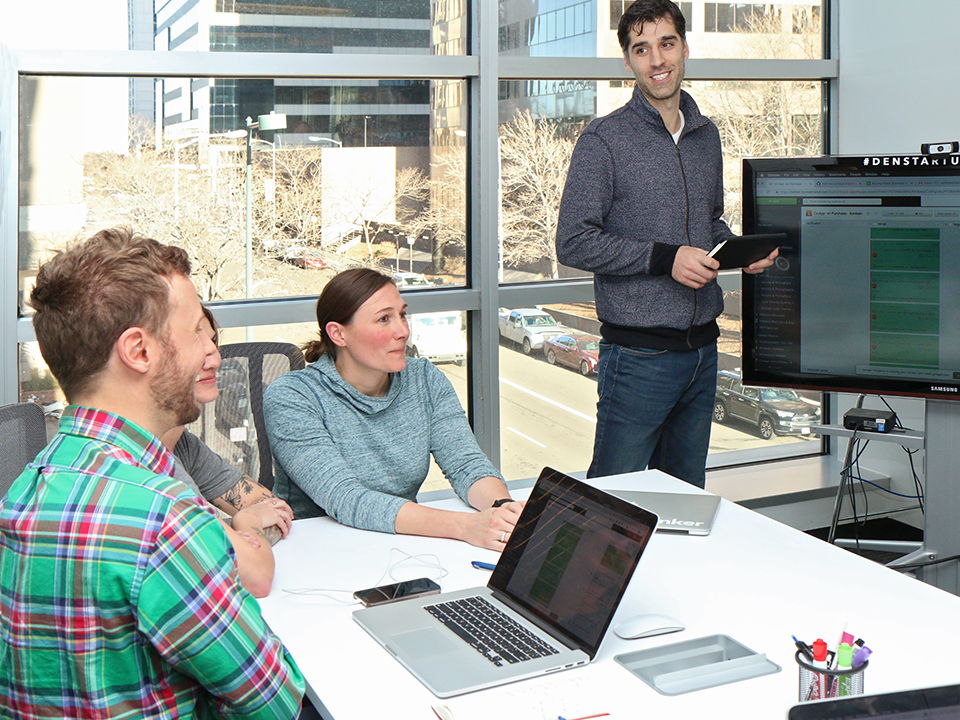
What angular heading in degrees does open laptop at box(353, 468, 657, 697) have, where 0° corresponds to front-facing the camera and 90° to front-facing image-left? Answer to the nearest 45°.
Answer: approximately 45°
